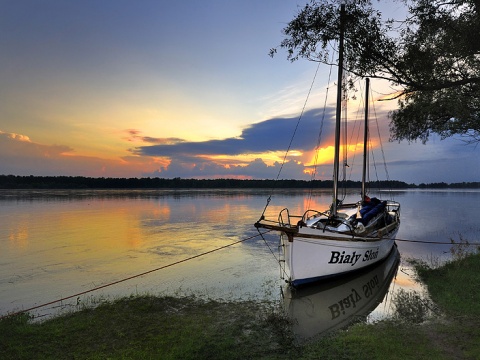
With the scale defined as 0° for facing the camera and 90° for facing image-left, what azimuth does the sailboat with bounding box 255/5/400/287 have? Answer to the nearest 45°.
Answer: approximately 45°
